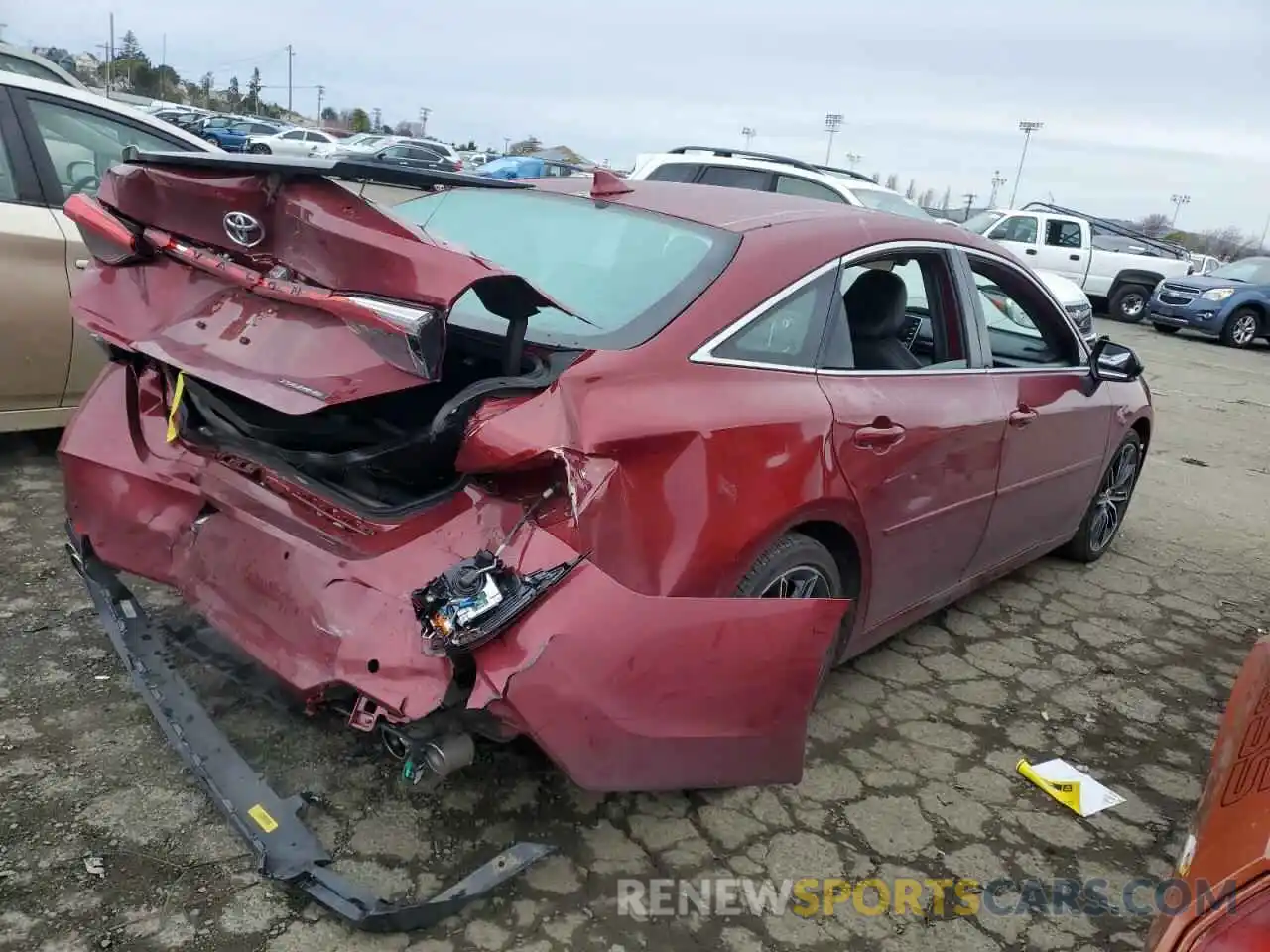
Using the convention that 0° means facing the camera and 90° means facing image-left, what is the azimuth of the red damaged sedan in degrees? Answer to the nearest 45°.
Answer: approximately 225°

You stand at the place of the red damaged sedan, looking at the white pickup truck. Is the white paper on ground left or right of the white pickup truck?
right

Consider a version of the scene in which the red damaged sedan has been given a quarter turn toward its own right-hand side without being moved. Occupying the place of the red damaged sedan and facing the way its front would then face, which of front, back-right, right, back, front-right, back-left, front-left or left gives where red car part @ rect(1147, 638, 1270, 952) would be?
front

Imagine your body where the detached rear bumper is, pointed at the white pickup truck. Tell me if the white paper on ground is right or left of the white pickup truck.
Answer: right

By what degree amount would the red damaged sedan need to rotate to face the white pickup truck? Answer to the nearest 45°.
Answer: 0° — it already faces it
